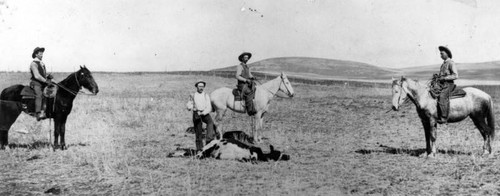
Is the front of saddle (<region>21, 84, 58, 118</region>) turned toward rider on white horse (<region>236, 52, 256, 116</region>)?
yes

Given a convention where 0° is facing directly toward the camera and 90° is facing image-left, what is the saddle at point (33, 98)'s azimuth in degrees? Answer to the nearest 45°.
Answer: approximately 270°

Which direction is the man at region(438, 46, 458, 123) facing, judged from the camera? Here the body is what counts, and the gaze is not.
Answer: to the viewer's left

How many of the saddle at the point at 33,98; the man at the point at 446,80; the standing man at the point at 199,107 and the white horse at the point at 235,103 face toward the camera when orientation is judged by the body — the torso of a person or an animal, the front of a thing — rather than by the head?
1

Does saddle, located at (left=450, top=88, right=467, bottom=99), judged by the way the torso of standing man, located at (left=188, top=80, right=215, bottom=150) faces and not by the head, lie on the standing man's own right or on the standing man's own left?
on the standing man's own left

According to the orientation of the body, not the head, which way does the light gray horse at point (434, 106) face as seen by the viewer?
to the viewer's left

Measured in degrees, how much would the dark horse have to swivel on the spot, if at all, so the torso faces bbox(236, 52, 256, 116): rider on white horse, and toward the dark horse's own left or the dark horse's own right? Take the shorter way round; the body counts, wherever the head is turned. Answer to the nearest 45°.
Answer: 0° — it already faces them

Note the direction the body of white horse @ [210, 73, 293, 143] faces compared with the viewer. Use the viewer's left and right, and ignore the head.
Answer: facing to the right of the viewer

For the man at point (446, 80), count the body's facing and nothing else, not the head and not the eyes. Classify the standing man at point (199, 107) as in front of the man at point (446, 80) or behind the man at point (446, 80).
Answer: in front

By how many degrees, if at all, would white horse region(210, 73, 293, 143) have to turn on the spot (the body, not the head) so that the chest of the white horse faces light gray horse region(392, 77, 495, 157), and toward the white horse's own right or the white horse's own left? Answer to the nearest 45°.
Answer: approximately 45° to the white horse's own right

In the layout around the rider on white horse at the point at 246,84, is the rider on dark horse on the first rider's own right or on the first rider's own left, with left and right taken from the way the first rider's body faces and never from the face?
on the first rider's own right

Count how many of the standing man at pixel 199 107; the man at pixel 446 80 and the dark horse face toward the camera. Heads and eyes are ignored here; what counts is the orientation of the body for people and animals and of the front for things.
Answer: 1

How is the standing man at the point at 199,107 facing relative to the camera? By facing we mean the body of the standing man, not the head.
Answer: toward the camera

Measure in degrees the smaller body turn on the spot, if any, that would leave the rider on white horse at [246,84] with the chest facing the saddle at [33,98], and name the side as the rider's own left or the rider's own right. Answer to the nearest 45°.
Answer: approximately 135° to the rider's own right

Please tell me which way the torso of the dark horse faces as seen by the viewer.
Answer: to the viewer's right

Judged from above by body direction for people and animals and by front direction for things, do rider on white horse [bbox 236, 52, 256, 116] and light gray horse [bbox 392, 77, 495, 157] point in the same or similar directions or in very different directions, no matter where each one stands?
very different directions
